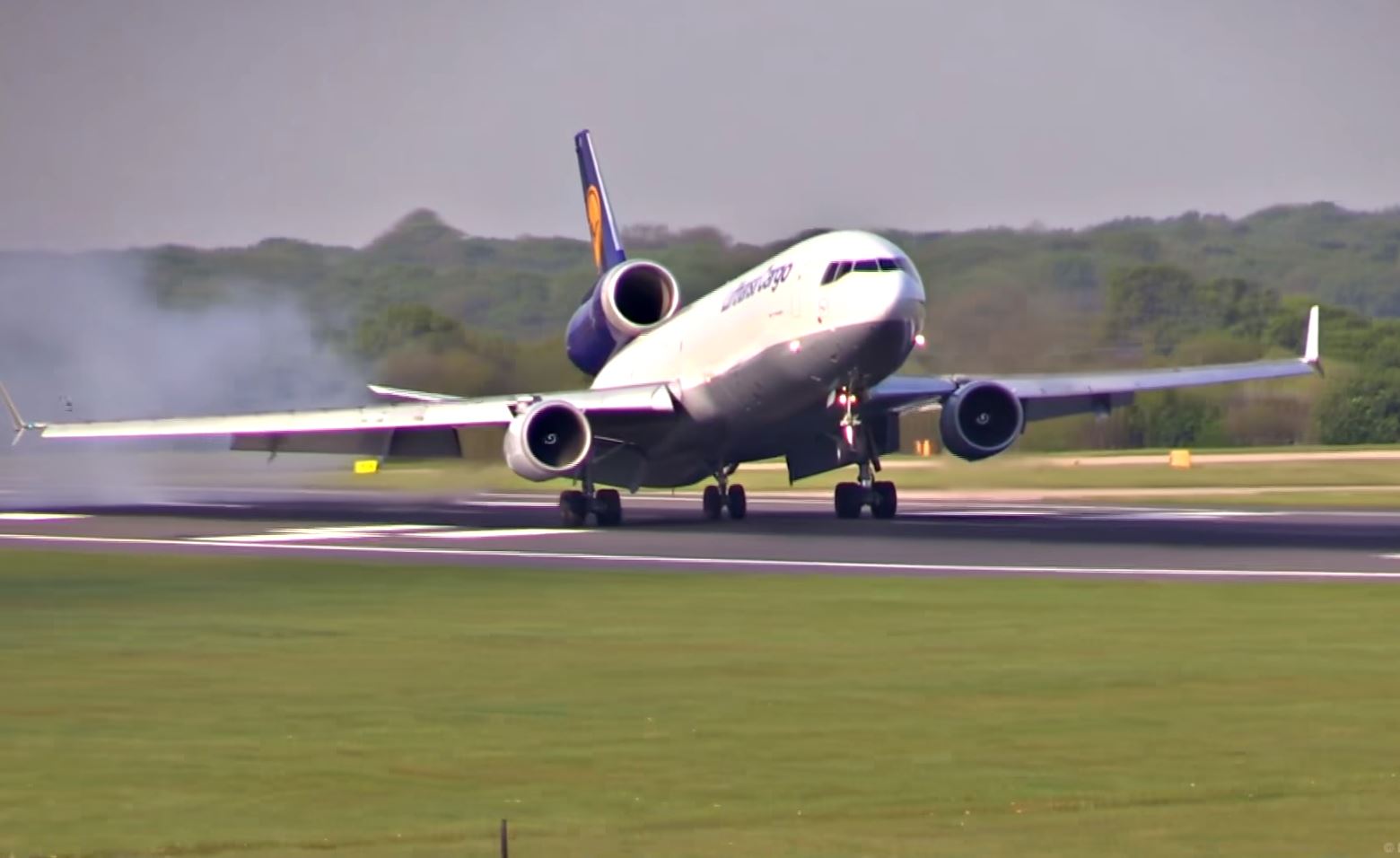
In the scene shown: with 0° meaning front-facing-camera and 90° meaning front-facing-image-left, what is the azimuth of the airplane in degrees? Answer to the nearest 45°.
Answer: approximately 0°
